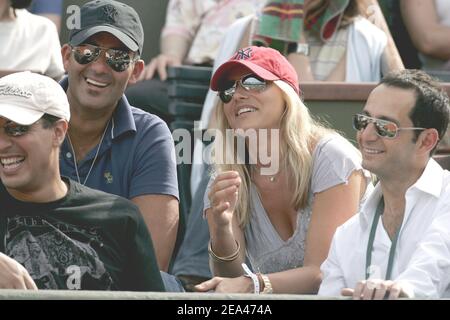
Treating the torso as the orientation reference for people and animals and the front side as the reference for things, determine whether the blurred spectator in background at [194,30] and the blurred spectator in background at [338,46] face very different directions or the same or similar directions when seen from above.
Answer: same or similar directions

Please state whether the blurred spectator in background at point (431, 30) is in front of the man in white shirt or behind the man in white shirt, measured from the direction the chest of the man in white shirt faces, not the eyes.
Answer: behind

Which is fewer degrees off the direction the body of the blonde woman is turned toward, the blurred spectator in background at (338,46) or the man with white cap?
the man with white cap

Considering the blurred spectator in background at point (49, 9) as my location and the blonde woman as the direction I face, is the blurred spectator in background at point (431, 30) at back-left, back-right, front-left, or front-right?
front-left

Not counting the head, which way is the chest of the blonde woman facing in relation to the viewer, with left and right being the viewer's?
facing the viewer and to the left of the viewer

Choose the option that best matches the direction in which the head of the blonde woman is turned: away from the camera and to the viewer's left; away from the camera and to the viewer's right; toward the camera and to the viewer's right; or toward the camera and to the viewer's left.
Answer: toward the camera and to the viewer's left

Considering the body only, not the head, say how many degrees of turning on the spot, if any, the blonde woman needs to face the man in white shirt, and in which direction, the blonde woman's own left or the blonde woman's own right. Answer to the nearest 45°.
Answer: approximately 90° to the blonde woman's own left

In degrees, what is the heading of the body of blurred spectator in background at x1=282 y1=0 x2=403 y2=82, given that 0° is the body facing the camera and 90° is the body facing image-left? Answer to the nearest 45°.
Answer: approximately 45°

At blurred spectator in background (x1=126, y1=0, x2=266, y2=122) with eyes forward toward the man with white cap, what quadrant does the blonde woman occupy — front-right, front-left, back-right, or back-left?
front-left

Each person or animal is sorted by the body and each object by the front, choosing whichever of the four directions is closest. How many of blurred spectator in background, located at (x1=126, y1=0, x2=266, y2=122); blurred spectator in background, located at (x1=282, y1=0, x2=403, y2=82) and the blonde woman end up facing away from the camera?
0
